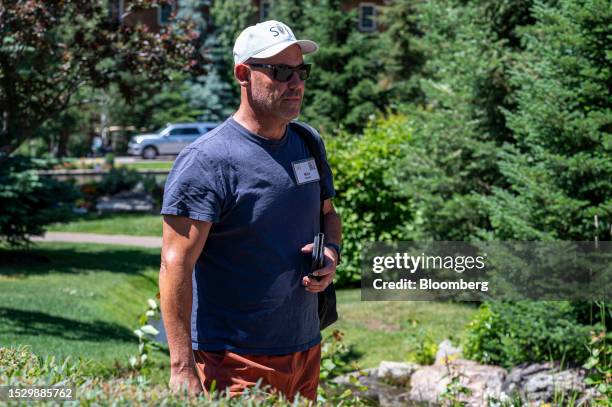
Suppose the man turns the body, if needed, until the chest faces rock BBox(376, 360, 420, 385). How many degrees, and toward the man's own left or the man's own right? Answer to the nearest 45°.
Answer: approximately 135° to the man's own left

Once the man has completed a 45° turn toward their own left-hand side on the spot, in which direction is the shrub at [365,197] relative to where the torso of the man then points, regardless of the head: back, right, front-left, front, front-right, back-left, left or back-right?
left

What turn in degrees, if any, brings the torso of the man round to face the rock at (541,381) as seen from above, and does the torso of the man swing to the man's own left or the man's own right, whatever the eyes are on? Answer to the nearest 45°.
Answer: approximately 90° to the man's own left

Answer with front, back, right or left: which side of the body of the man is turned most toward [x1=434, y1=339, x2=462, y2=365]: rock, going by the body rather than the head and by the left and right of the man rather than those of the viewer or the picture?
left

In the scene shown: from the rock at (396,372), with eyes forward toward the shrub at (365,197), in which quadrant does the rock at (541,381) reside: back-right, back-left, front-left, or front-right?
back-right

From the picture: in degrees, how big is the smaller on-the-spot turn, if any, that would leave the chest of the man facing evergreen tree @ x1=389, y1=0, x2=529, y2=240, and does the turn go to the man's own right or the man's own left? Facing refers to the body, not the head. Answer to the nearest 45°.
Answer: approximately 135° to the man's own left

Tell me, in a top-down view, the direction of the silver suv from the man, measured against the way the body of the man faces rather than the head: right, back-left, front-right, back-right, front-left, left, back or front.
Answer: back-left

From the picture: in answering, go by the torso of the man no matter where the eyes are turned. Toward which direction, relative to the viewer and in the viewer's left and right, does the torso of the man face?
facing the viewer and to the right of the viewer

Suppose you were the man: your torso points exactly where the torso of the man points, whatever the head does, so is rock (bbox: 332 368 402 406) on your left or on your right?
on your left

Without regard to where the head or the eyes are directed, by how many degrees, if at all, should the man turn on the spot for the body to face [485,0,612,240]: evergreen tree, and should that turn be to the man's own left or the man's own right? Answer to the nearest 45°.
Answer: approximately 90° to the man's own left

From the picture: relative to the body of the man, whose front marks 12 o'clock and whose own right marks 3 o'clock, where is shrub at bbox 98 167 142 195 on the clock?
The shrub is roughly at 7 o'clock from the man.
